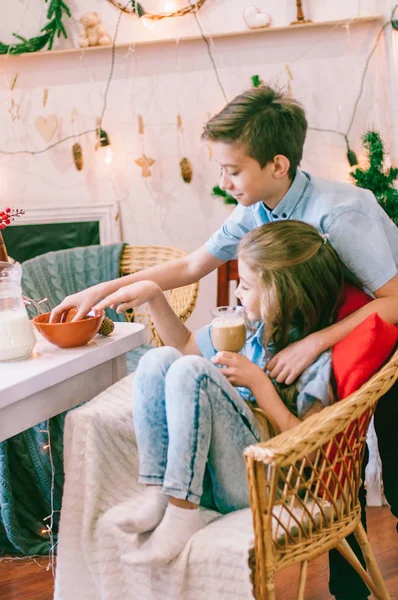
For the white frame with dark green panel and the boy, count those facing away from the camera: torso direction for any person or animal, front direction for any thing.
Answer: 0

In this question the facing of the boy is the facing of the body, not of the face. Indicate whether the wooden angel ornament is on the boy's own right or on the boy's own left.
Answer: on the boy's own right

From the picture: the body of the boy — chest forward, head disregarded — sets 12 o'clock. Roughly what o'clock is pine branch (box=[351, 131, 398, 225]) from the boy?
The pine branch is roughly at 5 o'clock from the boy.

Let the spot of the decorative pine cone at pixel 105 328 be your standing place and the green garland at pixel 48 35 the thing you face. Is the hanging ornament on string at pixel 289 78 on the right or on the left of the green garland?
right

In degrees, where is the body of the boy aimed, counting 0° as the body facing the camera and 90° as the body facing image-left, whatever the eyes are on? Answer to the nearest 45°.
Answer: approximately 45°

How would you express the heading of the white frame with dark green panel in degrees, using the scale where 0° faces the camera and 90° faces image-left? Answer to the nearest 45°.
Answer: approximately 0°
